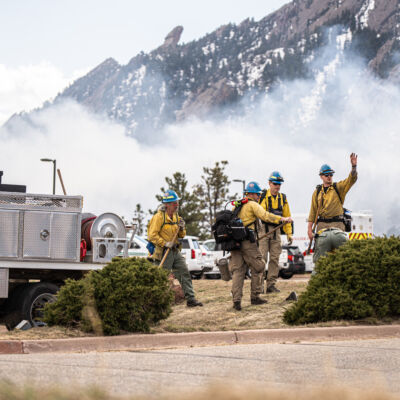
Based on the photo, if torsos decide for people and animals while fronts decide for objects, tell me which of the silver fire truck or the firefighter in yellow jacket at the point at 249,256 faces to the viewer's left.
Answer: the silver fire truck

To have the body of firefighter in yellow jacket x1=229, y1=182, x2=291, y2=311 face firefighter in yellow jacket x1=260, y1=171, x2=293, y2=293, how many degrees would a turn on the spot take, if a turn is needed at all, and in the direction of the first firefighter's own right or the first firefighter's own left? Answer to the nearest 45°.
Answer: approximately 90° to the first firefighter's own left

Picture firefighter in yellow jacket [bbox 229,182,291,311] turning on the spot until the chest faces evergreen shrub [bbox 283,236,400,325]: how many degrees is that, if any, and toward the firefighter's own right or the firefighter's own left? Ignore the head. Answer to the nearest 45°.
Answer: approximately 45° to the firefighter's own right

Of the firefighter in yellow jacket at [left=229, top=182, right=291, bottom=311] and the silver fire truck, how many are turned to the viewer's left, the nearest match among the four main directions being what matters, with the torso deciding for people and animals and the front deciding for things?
1

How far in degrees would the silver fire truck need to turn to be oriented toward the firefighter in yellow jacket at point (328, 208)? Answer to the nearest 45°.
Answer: approximately 180°

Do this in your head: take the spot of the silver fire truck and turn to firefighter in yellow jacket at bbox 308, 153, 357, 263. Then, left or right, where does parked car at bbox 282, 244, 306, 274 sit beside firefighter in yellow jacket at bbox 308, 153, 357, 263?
left

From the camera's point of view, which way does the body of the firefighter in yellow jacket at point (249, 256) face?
to the viewer's right

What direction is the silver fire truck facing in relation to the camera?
to the viewer's left

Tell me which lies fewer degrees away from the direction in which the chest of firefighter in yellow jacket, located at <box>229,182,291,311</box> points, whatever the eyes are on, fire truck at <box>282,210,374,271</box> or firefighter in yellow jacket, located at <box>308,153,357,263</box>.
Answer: the firefighter in yellow jacket

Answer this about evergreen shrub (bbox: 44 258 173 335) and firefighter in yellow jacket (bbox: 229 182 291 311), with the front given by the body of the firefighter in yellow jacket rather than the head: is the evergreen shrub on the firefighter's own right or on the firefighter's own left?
on the firefighter's own right
